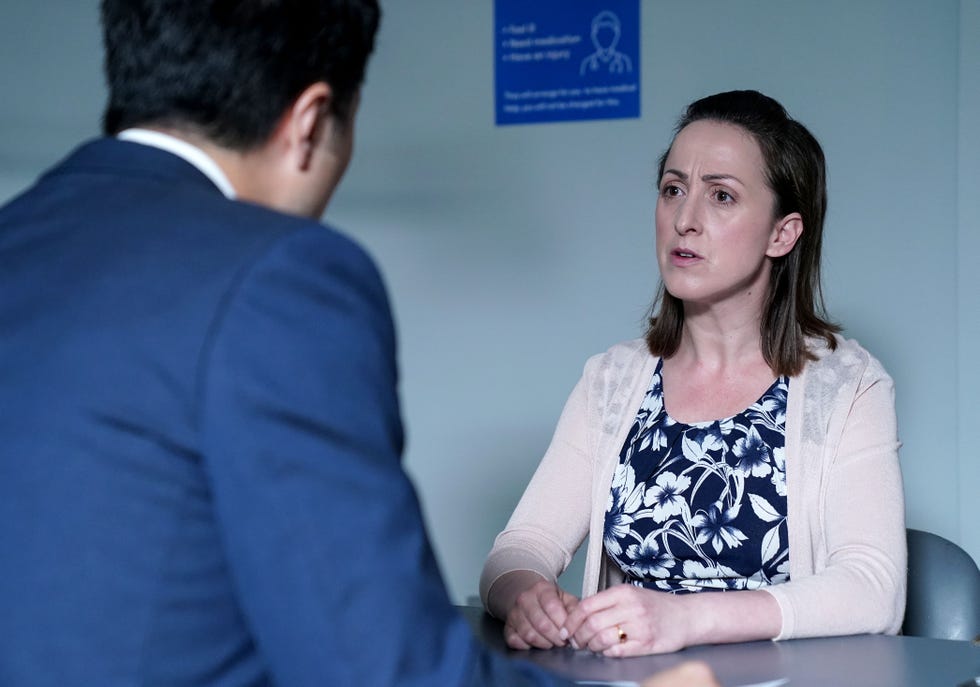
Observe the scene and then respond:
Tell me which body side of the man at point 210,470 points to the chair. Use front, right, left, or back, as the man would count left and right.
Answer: front

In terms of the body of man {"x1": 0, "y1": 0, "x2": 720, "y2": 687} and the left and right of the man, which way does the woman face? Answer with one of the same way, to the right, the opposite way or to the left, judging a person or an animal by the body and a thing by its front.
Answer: the opposite way

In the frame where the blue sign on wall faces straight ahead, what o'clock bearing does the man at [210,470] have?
The man is roughly at 12 o'clock from the blue sign on wall.

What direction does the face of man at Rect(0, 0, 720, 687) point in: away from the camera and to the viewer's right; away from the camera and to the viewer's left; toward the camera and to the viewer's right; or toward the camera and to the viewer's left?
away from the camera and to the viewer's right

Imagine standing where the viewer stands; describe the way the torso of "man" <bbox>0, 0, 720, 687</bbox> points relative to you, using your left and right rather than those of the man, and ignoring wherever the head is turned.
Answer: facing away from the viewer and to the right of the viewer

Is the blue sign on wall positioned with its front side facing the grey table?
yes

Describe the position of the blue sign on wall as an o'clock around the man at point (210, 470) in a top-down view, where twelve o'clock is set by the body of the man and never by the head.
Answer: The blue sign on wall is roughly at 11 o'clock from the man.

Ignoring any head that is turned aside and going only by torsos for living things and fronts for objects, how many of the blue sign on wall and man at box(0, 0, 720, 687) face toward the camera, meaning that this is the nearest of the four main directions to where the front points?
1
